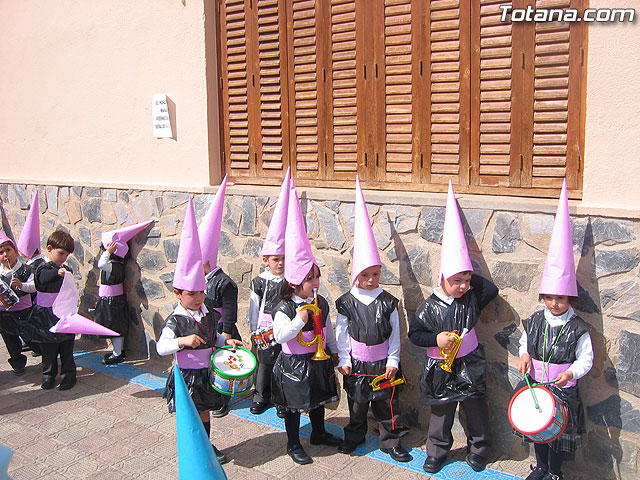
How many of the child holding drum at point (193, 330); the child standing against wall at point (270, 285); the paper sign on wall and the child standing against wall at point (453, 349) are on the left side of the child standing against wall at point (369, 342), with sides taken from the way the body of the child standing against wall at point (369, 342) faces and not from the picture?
1

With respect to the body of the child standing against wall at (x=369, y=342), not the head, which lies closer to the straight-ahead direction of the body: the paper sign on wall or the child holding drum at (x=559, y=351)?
the child holding drum

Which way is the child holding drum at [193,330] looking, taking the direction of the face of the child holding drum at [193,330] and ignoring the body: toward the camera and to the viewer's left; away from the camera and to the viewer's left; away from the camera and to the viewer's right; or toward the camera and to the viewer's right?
toward the camera and to the viewer's right

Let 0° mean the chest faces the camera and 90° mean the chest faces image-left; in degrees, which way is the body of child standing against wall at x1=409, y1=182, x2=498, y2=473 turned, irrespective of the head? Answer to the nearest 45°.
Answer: approximately 0°

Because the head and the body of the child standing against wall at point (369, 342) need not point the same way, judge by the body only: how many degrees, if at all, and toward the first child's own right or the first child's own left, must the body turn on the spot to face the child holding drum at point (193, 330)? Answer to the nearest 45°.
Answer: approximately 90° to the first child's own right

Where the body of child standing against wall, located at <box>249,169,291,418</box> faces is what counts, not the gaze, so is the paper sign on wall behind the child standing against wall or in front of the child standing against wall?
behind

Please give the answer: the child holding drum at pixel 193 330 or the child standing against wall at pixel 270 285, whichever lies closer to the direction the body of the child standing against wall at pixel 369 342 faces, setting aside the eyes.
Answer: the child holding drum

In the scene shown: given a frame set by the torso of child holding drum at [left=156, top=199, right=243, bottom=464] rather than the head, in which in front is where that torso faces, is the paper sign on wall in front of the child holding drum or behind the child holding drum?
behind

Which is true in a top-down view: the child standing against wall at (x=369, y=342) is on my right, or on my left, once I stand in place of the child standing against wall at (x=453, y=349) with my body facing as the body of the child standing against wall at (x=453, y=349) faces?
on my right
